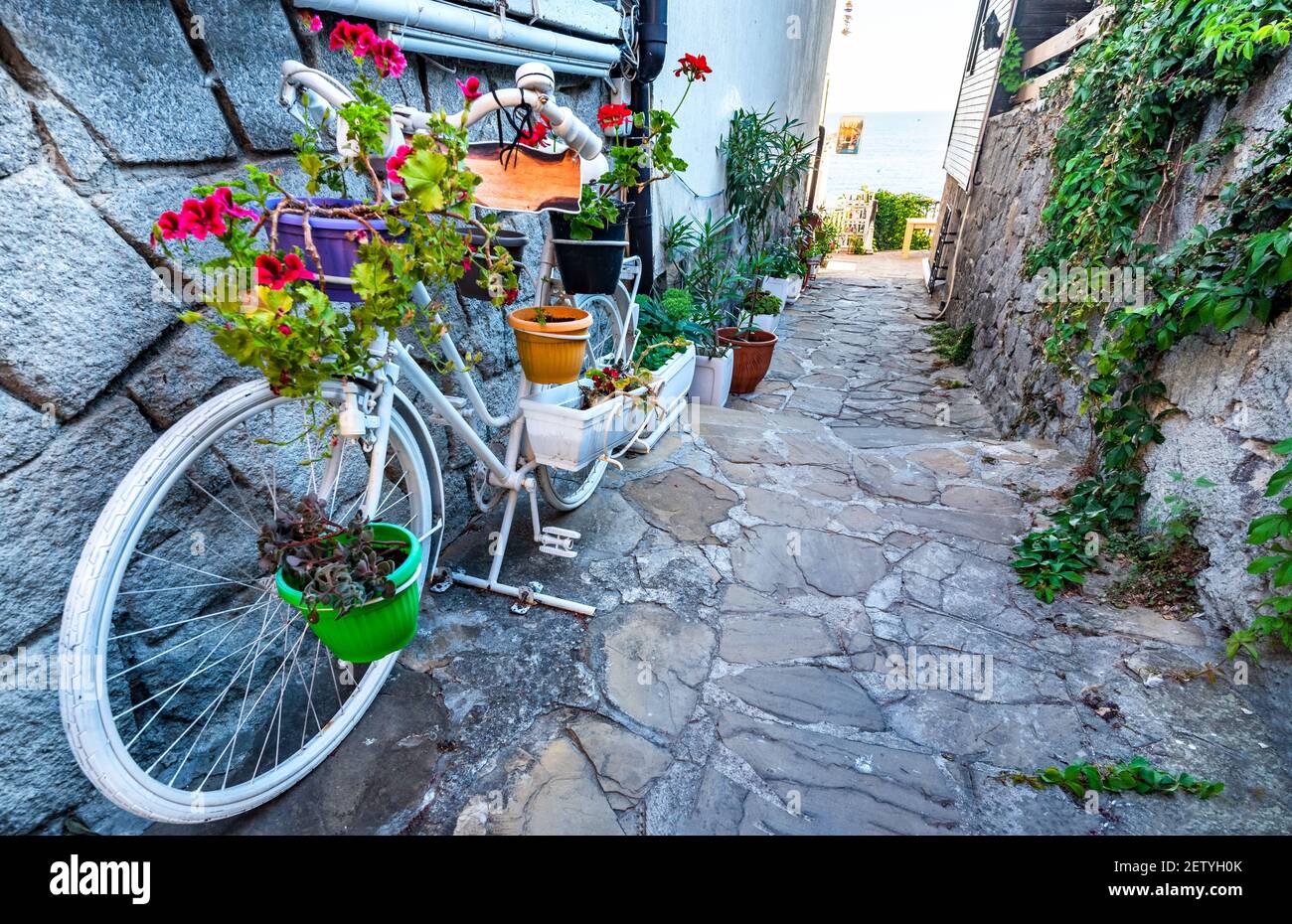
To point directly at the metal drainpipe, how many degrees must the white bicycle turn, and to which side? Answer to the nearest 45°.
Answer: approximately 180°

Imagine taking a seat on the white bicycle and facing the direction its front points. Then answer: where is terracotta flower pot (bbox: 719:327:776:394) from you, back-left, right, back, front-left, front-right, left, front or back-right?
back

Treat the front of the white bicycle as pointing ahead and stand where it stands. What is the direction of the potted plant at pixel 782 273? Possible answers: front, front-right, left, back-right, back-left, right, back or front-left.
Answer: back

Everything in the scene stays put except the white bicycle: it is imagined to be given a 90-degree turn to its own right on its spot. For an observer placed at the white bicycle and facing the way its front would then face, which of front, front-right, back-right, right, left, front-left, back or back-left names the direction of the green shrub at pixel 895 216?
right

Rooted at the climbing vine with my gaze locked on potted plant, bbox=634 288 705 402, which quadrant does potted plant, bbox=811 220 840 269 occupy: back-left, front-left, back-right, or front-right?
front-right

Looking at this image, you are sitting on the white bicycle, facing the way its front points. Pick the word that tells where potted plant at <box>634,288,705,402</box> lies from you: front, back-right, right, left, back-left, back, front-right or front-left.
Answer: back

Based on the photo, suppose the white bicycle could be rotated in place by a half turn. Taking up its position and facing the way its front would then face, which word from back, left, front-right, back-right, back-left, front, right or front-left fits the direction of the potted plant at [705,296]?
front

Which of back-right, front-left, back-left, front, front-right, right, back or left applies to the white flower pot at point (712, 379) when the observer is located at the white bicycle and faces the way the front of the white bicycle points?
back

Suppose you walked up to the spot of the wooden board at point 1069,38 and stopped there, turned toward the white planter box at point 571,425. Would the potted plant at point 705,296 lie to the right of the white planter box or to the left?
right

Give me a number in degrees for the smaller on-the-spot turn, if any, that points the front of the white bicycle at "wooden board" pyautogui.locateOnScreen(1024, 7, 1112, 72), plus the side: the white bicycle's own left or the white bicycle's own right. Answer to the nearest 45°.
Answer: approximately 135° to the white bicycle's own left

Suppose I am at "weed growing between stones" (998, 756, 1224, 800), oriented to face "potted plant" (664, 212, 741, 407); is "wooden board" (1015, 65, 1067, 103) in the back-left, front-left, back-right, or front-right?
front-right

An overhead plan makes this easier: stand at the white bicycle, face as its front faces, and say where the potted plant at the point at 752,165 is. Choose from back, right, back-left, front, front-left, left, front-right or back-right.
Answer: back

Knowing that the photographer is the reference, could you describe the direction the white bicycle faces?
facing the viewer and to the left of the viewer

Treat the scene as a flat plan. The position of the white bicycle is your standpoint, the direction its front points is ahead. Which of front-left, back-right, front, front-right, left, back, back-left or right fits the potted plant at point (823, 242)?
back

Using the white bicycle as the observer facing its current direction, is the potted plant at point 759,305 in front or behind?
behind
